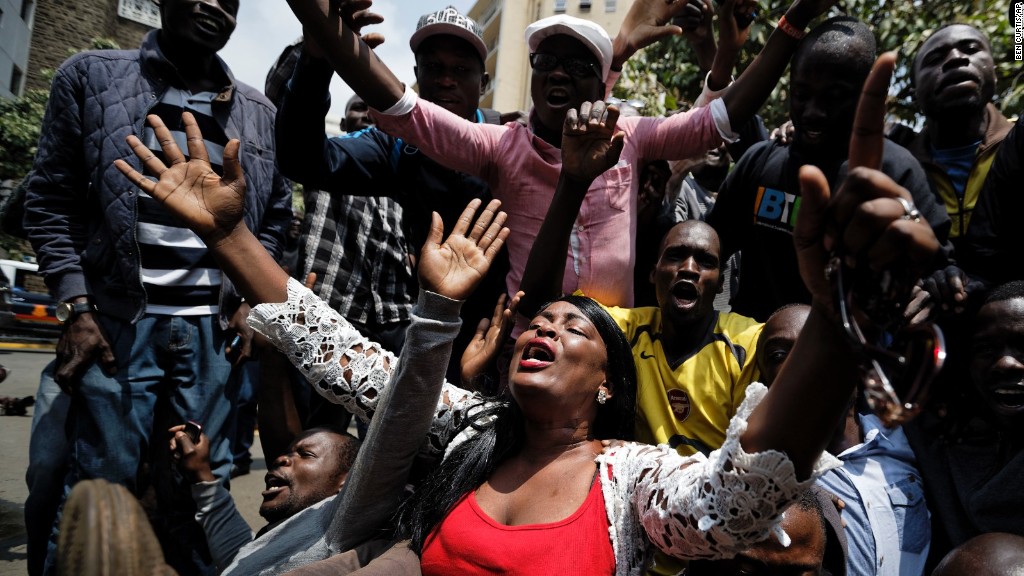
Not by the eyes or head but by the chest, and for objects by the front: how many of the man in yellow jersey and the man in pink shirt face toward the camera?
2

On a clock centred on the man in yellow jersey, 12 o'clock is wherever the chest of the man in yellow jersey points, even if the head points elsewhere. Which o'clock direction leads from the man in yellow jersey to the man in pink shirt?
The man in pink shirt is roughly at 4 o'clock from the man in yellow jersey.

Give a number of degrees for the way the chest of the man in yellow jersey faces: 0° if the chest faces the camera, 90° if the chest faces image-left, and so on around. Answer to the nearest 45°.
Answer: approximately 0°

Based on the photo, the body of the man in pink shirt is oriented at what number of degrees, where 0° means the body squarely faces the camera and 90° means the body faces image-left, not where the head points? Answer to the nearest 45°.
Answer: approximately 0°
